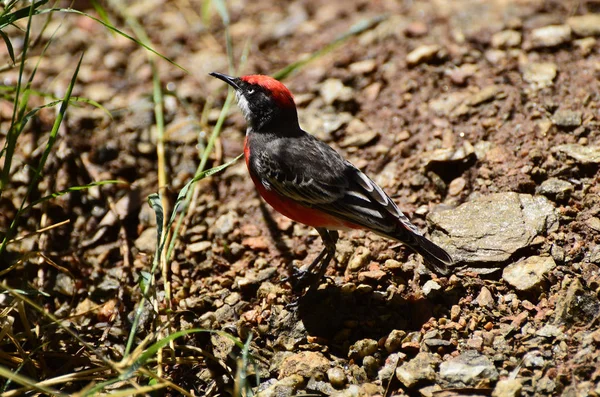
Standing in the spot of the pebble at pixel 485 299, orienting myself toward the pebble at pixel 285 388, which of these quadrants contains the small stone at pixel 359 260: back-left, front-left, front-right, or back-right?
front-right

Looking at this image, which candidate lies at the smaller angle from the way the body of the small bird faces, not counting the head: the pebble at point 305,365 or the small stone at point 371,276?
the pebble

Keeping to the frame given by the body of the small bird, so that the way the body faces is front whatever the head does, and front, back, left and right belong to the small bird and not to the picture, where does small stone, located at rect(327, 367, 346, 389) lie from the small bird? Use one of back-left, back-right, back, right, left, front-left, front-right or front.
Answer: left

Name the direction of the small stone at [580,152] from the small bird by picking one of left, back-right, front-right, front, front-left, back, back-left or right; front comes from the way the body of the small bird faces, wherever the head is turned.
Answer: back

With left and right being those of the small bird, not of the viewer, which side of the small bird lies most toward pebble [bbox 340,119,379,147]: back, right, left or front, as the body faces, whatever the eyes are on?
right

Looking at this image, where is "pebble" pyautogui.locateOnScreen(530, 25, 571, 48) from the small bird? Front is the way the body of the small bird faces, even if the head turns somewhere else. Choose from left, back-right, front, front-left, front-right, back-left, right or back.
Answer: back-right

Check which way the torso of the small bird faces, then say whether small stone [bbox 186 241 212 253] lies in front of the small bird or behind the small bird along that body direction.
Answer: in front

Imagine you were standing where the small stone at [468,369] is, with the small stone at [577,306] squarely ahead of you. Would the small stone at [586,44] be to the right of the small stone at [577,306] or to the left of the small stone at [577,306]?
left

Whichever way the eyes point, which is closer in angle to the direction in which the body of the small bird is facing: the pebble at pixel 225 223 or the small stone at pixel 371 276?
the pebble

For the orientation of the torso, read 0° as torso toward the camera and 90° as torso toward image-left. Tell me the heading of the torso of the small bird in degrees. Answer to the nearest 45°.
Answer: approximately 90°

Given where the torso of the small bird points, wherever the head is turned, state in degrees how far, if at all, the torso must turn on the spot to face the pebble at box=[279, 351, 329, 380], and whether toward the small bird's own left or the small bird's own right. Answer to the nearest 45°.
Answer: approximately 90° to the small bird's own left

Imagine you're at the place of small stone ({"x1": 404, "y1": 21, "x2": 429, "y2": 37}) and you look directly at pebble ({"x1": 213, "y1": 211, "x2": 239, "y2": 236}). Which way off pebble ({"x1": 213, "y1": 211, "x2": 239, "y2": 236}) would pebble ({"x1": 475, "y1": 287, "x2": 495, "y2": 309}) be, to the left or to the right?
left

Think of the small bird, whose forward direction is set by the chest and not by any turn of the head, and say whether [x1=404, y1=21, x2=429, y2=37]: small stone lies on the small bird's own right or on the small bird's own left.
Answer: on the small bird's own right
